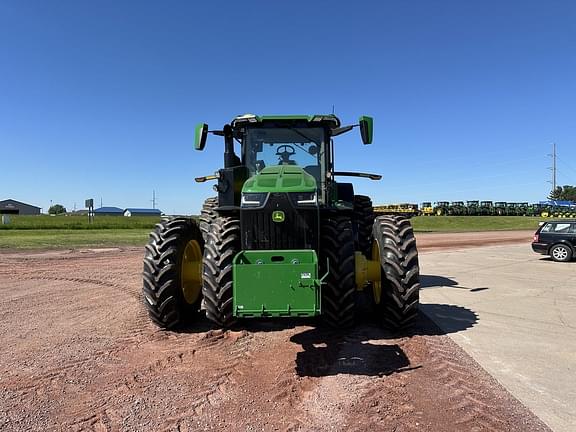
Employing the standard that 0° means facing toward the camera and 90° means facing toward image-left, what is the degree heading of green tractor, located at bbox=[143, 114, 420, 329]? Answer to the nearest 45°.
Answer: approximately 0°
